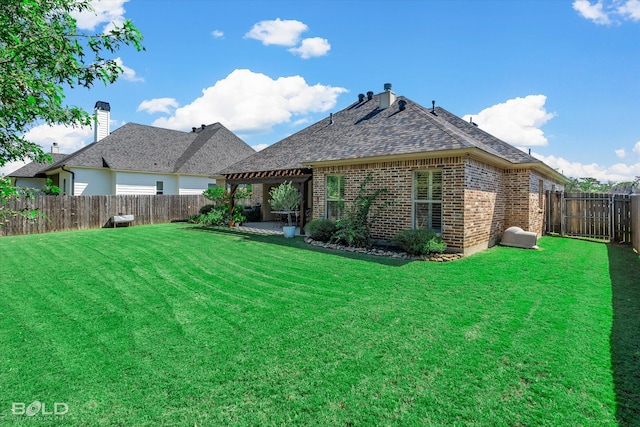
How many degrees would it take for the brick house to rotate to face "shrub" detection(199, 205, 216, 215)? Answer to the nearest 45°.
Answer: approximately 90° to its left

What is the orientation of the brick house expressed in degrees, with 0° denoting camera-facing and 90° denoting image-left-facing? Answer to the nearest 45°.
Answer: approximately 225°

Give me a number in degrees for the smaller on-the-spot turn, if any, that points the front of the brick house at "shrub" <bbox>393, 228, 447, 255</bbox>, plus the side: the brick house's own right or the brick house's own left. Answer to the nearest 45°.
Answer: approximately 135° to the brick house's own right

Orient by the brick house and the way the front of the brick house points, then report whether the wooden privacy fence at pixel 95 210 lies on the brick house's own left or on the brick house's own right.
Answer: on the brick house's own left
